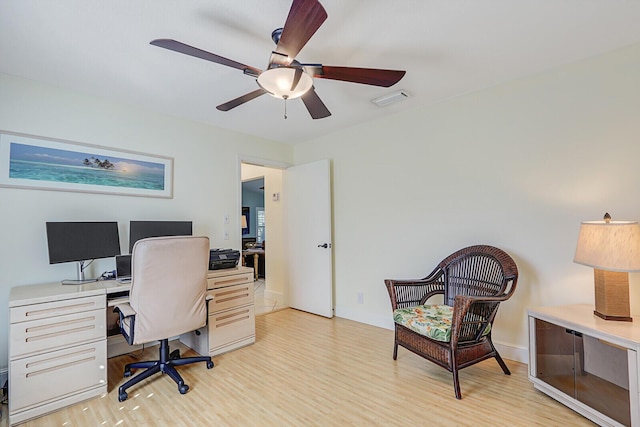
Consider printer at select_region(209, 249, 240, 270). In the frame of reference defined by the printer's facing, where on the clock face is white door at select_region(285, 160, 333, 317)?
The white door is roughly at 8 o'clock from the printer.

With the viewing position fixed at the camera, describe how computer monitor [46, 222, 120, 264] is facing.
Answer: facing the viewer

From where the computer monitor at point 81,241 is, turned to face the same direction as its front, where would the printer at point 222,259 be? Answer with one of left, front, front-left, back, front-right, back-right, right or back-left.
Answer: left

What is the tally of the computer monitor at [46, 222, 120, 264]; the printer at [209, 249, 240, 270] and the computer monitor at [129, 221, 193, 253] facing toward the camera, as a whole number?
3

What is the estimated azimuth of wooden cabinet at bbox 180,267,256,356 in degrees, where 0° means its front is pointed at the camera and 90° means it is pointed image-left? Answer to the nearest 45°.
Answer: approximately 315°

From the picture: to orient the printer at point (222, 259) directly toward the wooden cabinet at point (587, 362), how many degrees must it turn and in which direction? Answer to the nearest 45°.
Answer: approximately 45° to its left

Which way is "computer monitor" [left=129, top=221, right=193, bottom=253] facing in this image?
toward the camera

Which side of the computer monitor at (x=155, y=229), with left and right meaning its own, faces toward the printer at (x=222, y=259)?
left

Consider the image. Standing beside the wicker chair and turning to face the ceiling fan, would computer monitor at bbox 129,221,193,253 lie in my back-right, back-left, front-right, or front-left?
front-right

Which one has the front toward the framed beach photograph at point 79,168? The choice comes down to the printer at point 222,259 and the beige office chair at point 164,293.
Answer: the beige office chair

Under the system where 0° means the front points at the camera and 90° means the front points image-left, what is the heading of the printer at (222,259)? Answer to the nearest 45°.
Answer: approximately 0°

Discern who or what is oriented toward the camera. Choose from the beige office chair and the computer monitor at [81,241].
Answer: the computer monitor

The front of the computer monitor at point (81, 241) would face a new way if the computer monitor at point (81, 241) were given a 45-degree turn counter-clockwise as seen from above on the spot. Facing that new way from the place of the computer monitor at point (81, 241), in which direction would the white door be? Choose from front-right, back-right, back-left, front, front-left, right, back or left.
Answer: front-left

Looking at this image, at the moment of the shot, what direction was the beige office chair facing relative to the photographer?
facing away from the viewer and to the left of the viewer

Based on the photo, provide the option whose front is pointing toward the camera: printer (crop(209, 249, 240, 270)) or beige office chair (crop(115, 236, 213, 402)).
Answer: the printer
